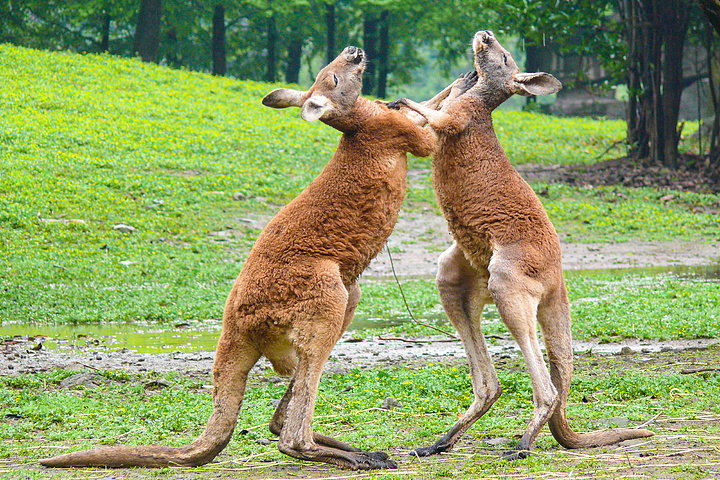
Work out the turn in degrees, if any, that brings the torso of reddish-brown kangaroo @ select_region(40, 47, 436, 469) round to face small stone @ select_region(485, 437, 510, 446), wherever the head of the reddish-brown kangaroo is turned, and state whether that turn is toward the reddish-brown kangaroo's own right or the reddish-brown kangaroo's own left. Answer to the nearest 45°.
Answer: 0° — it already faces it

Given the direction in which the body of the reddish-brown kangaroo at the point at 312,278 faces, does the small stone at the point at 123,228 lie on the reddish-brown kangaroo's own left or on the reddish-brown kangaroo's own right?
on the reddish-brown kangaroo's own left

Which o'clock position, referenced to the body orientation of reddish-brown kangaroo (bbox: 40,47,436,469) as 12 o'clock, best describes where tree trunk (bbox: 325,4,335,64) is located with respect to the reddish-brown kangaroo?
The tree trunk is roughly at 9 o'clock from the reddish-brown kangaroo.

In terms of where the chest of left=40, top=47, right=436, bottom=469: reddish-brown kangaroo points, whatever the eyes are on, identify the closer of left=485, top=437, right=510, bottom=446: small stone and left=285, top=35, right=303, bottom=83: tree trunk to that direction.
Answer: the small stone

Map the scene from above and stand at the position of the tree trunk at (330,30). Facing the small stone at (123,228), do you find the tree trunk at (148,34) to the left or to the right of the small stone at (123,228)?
right

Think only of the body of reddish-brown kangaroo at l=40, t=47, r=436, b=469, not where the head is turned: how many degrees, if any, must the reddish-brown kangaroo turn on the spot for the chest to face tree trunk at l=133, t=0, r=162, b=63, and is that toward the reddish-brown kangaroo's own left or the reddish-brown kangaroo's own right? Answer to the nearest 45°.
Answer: approximately 90° to the reddish-brown kangaroo's own left

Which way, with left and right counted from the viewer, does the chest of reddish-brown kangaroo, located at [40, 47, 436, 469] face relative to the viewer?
facing to the right of the viewer

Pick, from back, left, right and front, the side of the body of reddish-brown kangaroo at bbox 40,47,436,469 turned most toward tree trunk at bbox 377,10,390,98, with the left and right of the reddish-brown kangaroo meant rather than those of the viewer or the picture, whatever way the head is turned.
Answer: left

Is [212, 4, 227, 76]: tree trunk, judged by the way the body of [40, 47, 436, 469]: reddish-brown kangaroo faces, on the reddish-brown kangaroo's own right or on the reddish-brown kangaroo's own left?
on the reddish-brown kangaroo's own left

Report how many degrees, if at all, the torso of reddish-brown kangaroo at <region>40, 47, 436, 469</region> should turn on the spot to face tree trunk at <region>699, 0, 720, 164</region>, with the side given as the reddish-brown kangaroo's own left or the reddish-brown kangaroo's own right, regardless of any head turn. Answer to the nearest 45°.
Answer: approximately 45° to the reddish-brown kangaroo's own left
